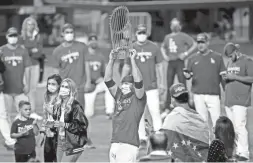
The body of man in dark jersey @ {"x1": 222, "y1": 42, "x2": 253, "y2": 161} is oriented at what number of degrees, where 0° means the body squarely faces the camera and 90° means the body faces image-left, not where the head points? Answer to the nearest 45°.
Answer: approximately 45°

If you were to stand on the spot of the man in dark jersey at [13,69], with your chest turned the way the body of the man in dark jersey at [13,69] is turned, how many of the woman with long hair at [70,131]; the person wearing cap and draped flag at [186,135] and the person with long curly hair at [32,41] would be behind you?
1

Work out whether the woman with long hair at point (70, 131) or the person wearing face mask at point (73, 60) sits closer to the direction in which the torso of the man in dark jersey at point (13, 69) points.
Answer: the woman with long hair

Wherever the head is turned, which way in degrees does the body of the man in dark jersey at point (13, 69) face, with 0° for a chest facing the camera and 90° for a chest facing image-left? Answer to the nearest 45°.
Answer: approximately 0°

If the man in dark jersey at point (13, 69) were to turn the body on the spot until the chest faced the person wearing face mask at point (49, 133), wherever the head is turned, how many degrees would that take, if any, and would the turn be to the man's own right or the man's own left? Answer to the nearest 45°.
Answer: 0° — they already face them

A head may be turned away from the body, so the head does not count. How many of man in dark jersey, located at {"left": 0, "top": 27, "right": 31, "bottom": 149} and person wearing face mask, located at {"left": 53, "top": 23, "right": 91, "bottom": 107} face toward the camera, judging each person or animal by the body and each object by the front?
2

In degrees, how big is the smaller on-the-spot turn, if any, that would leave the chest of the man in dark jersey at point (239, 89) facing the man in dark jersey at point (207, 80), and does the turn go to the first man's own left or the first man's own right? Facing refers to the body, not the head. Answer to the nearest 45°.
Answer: approximately 90° to the first man's own right

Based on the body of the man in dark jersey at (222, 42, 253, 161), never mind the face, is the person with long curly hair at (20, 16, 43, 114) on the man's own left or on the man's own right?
on the man's own right
